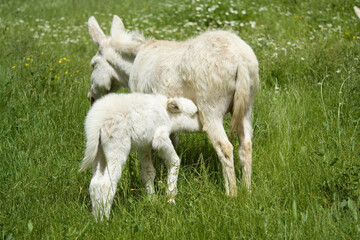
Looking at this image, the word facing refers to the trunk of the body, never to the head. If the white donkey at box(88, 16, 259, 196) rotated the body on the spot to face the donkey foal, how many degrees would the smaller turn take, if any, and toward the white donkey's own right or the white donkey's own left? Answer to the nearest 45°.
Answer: approximately 90° to the white donkey's own left

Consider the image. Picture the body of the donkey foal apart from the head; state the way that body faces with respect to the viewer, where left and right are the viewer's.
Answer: facing away from the viewer and to the right of the viewer

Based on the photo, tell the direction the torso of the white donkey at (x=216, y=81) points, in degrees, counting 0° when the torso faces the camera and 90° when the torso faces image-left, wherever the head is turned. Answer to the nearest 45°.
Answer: approximately 135°

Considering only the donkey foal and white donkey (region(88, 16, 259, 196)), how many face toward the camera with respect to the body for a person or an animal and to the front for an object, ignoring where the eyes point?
0
